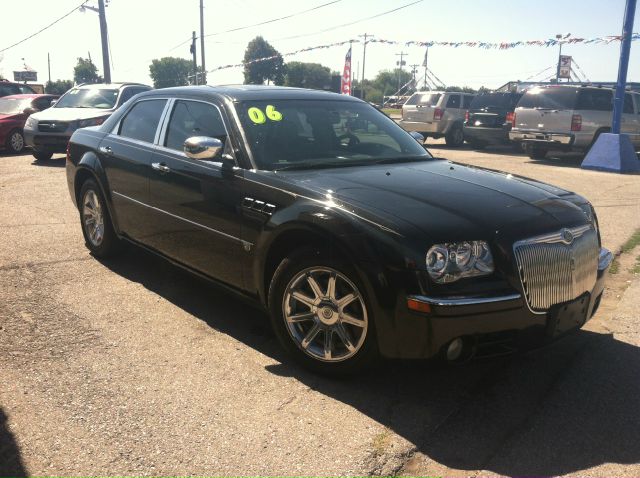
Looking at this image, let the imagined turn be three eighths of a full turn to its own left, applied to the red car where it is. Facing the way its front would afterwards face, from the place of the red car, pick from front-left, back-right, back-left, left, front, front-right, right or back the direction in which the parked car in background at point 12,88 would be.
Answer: left

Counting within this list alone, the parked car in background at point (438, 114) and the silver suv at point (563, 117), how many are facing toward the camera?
0

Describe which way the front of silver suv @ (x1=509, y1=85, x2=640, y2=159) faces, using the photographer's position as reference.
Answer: facing away from the viewer and to the right of the viewer

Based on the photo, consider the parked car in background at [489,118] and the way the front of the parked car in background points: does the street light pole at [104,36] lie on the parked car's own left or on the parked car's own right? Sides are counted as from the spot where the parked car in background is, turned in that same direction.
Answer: on the parked car's own left

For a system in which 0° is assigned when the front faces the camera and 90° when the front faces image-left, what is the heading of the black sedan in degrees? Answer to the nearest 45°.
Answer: approximately 315°

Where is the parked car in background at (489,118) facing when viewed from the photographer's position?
facing away from the viewer and to the right of the viewer

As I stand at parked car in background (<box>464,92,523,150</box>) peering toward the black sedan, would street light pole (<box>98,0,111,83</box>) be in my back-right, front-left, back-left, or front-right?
back-right

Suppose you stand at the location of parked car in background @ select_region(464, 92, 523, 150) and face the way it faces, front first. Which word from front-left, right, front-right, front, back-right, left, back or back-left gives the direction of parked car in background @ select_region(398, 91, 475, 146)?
left

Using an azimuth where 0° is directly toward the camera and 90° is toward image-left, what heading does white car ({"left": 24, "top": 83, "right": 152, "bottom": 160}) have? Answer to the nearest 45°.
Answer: approximately 45°

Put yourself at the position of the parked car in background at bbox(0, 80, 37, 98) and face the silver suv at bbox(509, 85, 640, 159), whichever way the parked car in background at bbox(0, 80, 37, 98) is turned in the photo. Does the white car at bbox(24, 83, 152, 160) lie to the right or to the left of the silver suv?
right

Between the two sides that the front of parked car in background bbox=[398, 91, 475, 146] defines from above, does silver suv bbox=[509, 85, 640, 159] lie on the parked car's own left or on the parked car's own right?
on the parked car's own right

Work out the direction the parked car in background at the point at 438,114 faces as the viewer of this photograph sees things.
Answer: facing away from the viewer and to the right of the viewer
